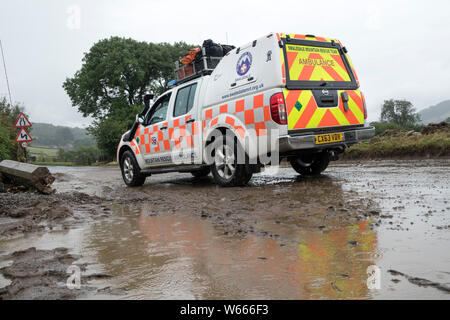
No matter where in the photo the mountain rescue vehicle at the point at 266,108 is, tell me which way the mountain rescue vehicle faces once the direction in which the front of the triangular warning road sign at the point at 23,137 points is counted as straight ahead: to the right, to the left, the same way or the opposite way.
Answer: the opposite way

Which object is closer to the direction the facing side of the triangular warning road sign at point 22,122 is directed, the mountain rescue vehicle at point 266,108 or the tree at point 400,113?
the mountain rescue vehicle

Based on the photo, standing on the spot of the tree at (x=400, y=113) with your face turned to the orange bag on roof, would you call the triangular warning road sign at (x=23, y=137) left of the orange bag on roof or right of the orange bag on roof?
right

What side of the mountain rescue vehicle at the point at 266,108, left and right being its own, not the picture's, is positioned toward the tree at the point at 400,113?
right

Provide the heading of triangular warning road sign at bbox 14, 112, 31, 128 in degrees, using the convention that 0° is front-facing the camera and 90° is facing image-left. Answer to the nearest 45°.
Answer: approximately 0°

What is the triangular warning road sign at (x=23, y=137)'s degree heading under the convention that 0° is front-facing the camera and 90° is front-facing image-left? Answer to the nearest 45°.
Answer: approximately 0°

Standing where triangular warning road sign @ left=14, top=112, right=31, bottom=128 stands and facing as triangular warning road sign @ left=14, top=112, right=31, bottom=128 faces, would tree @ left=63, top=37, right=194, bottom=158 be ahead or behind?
behind

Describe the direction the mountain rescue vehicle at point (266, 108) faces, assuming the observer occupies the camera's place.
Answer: facing away from the viewer and to the left of the viewer

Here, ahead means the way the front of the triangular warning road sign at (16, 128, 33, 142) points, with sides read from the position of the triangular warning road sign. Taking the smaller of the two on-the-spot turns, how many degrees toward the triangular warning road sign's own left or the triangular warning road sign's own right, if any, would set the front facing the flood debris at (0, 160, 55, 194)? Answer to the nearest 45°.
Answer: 0° — it already faces it
